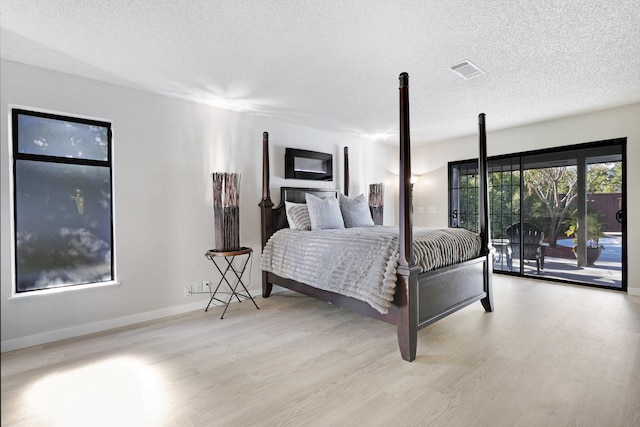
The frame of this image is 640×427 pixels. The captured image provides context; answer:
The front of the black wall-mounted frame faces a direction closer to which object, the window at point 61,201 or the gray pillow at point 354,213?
the gray pillow

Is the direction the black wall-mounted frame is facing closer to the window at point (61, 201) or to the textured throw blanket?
the textured throw blanket

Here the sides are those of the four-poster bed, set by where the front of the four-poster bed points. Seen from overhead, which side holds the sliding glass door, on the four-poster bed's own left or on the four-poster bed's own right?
on the four-poster bed's own left

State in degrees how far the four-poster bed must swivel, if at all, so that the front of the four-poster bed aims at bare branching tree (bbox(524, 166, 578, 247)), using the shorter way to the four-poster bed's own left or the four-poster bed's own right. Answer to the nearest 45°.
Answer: approximately 90° to the four-poster bed's own left

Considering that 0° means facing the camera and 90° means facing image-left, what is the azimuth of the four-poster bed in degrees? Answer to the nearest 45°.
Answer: approximately 315°

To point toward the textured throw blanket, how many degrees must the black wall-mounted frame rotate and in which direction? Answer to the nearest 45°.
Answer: approximately 45° to its right

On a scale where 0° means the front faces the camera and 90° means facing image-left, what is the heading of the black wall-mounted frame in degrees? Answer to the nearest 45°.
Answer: approximately 315°

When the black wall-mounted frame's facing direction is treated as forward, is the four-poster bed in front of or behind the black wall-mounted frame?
in front
